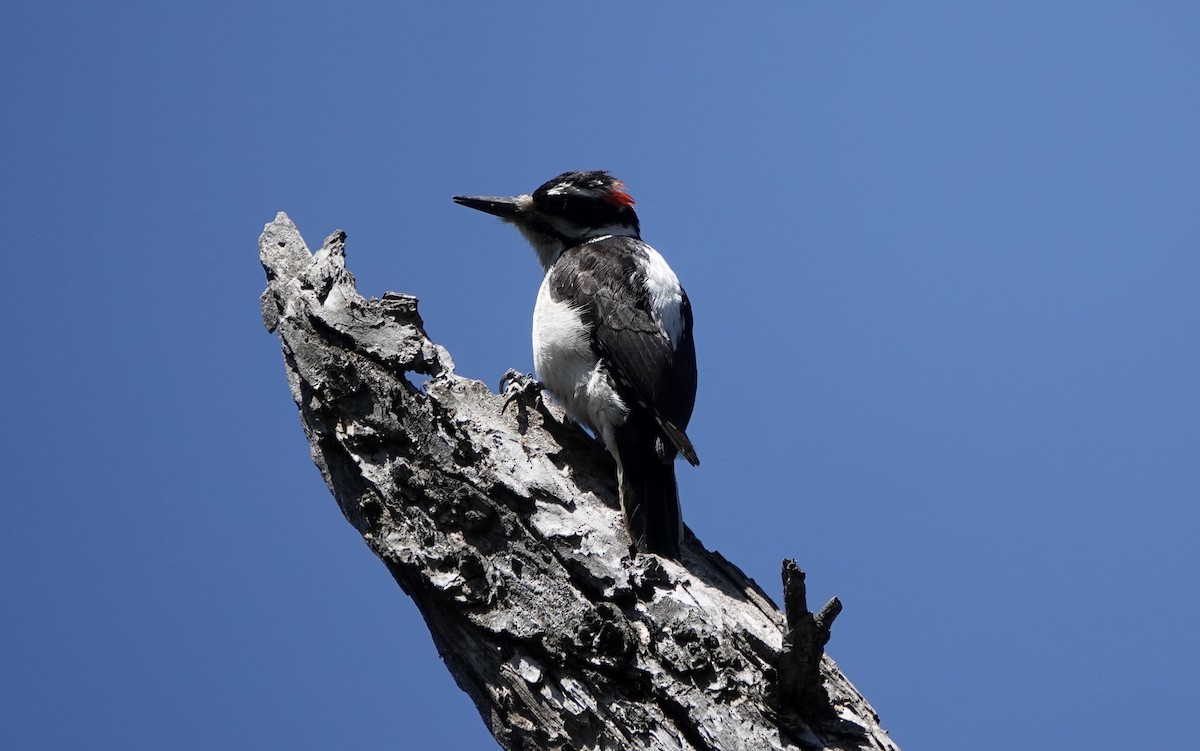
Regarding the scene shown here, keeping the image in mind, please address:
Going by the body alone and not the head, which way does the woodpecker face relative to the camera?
to the viewer's left
